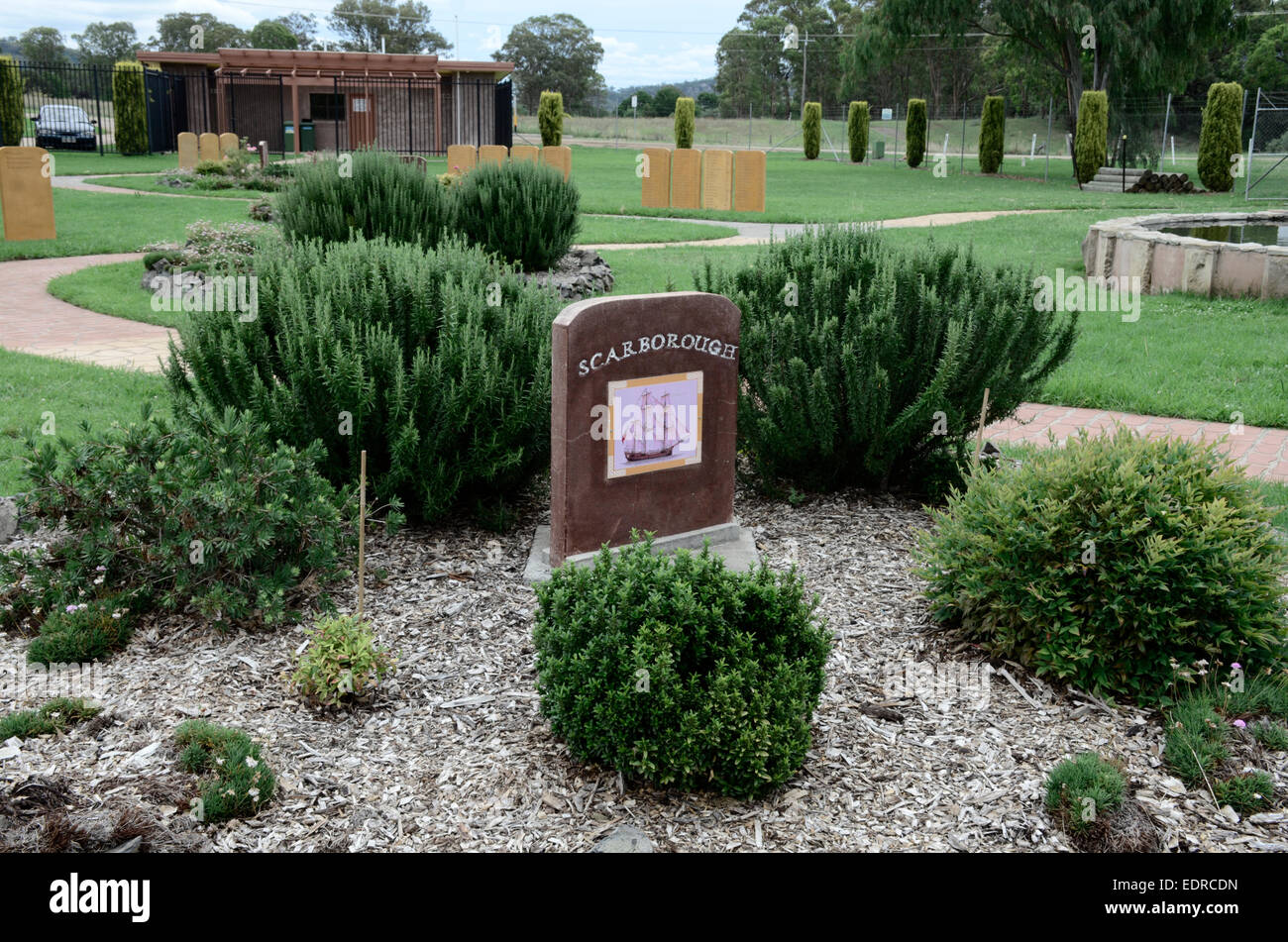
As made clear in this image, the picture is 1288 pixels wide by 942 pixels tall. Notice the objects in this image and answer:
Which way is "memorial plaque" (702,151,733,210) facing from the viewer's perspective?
toward the camera

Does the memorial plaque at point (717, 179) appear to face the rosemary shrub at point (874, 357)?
yes

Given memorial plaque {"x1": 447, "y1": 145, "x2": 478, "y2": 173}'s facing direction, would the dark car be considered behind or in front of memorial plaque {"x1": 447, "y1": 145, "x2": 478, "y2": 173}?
behind

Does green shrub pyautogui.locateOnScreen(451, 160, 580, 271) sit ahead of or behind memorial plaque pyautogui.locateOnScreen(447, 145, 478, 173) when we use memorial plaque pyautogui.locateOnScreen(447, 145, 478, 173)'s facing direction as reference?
ahead

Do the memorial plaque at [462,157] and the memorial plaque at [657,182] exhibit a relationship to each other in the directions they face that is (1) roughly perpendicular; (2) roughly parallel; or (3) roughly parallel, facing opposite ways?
roughly parallel

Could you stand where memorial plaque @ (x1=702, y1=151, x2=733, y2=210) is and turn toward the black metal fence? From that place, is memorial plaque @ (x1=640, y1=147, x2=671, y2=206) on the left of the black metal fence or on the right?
left

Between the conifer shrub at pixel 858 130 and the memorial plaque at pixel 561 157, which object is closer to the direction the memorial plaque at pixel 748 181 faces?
the memorial plaque

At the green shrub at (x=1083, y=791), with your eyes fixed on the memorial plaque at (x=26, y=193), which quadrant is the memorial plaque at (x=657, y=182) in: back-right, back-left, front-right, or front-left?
front-right

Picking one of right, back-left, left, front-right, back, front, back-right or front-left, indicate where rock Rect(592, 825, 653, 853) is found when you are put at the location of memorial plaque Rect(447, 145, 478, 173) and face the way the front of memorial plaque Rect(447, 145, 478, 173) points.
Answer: front

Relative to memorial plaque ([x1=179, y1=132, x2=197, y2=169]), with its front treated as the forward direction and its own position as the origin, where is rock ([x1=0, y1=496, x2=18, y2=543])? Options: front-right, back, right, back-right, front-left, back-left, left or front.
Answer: front

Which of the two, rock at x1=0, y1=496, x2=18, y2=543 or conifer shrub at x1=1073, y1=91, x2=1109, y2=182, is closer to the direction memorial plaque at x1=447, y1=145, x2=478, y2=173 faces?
the rock

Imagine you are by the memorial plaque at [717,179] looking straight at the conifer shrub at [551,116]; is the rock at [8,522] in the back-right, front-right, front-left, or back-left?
back-left

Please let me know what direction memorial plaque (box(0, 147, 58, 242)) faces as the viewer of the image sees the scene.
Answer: facing the viewer

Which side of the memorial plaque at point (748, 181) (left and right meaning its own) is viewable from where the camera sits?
front

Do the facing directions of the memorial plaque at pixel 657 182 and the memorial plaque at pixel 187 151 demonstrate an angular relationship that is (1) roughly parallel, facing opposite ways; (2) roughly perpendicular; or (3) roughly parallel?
roughly parallel

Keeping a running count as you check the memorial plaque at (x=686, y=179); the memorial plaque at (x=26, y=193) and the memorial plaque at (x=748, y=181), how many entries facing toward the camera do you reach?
3

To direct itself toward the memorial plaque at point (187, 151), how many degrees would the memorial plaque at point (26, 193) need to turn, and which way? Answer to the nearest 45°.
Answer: approximately 180°

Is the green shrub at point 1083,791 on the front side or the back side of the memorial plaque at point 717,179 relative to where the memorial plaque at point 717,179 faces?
on the front side
